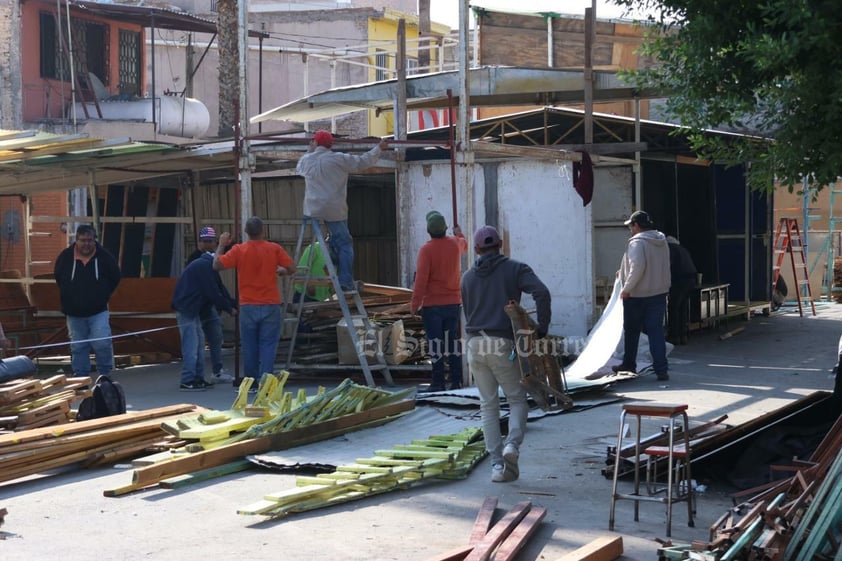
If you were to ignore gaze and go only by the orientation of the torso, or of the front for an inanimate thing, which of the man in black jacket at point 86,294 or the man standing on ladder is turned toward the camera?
the man in black jacket

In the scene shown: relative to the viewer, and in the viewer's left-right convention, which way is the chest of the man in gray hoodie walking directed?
facing away from the viewer

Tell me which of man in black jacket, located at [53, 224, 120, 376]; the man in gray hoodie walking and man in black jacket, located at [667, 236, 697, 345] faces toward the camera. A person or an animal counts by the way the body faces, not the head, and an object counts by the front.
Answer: man in black jacket, located at [53, 224, 120, 376]

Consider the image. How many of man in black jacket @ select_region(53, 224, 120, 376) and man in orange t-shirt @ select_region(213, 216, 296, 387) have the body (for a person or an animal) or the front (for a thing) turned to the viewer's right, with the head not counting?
0

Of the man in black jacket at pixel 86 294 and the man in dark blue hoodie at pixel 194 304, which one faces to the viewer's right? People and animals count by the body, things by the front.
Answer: the man in dark blue hoodie

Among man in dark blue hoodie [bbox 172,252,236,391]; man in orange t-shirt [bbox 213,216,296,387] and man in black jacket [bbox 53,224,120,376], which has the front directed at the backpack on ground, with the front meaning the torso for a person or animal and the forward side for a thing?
the man in black jacket

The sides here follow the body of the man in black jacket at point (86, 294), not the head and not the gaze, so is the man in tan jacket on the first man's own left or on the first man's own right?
on the first man's own left

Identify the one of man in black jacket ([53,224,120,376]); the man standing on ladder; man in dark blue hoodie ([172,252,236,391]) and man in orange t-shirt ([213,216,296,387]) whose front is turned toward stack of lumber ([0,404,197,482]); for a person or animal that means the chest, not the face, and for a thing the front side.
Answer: the man in black jacket

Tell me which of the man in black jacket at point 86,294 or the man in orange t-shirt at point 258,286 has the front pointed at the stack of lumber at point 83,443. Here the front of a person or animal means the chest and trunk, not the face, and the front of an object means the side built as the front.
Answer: the man in black jacket

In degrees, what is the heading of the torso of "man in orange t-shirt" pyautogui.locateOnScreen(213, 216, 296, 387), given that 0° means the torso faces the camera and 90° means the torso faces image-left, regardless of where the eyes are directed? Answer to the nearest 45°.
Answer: approximately 180°

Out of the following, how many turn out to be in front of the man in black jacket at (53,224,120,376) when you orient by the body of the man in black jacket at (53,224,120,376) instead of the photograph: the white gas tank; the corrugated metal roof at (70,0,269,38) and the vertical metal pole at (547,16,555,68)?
0

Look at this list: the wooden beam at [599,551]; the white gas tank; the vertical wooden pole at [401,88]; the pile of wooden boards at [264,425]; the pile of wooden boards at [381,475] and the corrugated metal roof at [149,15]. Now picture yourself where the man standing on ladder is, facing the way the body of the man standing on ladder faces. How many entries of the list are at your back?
3

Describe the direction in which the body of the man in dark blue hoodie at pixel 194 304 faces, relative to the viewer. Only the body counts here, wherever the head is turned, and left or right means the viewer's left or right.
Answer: facing to the right of the viewer

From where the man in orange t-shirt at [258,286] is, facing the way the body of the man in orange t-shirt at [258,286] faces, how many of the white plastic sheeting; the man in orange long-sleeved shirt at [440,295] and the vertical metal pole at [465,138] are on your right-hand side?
3

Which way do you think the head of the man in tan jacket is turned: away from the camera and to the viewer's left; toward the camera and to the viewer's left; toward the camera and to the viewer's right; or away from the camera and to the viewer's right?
away from the camera and to the viewer's left
